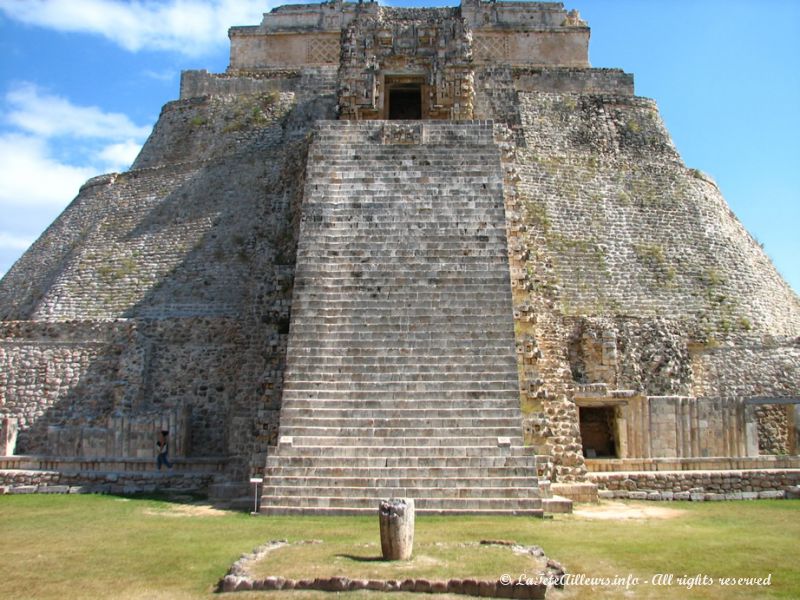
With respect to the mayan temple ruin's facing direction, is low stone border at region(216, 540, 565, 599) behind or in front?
in front

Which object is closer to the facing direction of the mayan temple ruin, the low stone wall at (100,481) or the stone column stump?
the stone column stump

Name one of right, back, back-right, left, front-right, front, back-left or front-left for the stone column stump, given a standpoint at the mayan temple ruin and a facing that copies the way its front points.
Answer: front

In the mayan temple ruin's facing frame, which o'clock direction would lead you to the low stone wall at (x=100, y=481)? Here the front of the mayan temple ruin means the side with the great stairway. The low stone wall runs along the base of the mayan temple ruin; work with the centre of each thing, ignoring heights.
The low stone wall is roughly at 2 o'clock from the mayan temple ruin.

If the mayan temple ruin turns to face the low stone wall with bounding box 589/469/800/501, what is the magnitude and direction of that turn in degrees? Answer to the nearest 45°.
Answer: approximately 45° to its left

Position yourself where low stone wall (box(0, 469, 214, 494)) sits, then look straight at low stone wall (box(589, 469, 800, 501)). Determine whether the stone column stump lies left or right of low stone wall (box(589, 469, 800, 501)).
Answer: right

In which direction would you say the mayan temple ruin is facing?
toward the camera

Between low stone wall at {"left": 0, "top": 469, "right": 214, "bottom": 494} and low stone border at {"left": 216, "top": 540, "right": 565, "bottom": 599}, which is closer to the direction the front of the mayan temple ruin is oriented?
the low stone border
